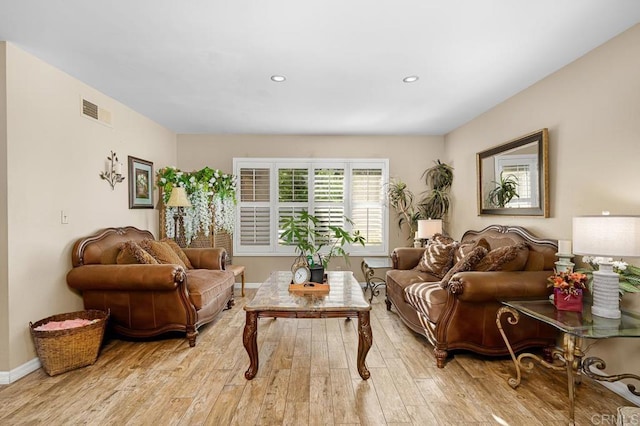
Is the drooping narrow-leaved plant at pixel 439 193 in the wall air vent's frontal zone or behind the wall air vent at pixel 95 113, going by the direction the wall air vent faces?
frontal zone

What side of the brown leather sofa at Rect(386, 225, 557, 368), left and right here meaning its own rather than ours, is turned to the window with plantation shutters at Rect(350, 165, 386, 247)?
right

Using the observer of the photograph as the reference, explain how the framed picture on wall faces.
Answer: facing the viewer and to the right of the viewer

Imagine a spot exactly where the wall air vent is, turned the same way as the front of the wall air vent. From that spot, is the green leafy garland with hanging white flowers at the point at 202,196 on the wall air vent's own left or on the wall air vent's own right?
on the wall air vent's own left

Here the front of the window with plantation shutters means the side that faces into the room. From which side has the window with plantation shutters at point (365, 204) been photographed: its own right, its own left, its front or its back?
front

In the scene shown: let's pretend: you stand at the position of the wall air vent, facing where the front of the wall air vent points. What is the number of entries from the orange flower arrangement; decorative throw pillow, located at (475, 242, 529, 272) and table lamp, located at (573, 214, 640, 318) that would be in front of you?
3

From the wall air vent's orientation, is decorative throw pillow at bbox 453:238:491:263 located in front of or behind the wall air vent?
in front

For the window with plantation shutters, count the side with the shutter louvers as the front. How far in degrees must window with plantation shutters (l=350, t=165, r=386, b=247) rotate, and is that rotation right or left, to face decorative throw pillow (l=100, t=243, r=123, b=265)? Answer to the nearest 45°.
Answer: approximately 45° to its right

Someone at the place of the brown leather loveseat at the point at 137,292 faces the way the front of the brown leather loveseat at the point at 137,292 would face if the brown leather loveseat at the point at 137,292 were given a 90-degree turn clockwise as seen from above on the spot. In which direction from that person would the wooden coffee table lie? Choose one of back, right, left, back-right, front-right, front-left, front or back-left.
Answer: left

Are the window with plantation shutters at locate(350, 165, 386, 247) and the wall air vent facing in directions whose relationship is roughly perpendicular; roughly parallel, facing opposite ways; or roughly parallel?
roughly perpendicular
